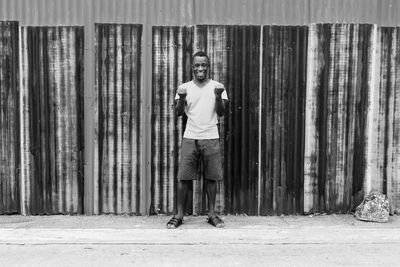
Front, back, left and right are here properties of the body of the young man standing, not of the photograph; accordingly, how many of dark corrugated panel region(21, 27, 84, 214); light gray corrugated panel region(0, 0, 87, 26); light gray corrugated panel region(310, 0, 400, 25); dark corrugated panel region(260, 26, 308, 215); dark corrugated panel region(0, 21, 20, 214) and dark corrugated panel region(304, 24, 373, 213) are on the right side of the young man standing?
3

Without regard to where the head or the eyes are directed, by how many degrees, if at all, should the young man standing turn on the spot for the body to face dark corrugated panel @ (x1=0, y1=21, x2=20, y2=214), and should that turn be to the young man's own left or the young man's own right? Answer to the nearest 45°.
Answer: approximately 90° to the young man's own right

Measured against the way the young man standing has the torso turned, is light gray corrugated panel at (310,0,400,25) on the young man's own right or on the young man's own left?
on the young man's own left

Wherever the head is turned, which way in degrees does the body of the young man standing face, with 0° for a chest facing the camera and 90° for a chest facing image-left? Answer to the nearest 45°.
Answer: approximately 0°

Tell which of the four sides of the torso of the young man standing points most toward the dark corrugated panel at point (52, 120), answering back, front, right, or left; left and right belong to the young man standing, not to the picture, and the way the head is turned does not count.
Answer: right

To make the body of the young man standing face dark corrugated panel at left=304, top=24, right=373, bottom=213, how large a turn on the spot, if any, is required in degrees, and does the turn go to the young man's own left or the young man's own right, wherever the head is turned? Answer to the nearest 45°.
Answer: approximately 90° to the young man's own left

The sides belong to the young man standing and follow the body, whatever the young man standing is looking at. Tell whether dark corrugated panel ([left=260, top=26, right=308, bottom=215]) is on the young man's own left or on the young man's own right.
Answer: on the young man's own left
